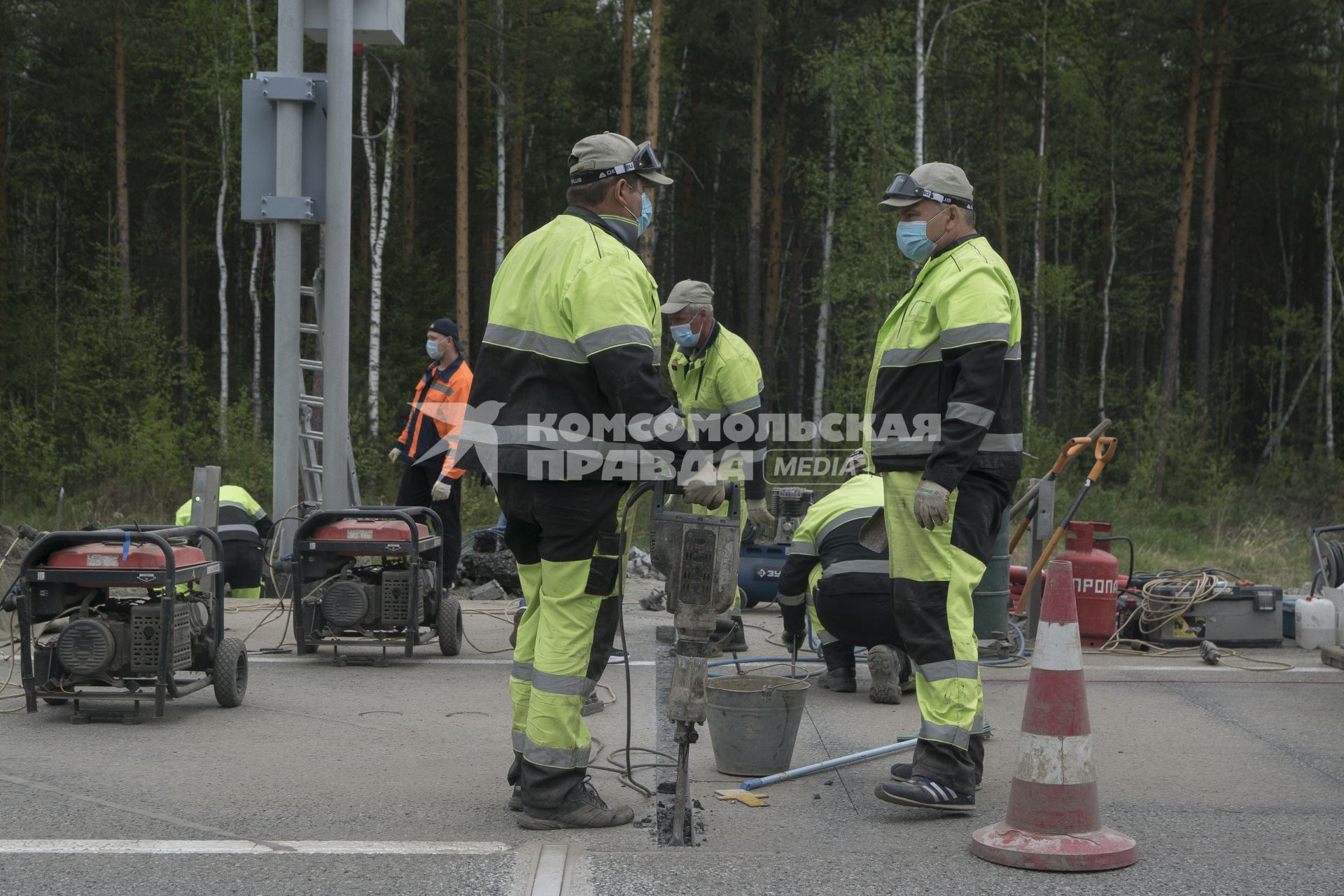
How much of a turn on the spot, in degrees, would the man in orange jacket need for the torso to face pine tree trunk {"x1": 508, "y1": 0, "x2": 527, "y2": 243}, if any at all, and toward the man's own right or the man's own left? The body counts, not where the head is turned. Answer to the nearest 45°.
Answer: approximately 135° to the man's own right

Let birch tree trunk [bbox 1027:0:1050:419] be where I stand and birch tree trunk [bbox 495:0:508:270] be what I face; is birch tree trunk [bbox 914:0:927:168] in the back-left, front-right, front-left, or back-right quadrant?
front-left

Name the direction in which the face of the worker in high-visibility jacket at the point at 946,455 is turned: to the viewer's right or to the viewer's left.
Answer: to the viewer's left

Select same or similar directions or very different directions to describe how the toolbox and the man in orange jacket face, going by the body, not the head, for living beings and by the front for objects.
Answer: same or similar directions

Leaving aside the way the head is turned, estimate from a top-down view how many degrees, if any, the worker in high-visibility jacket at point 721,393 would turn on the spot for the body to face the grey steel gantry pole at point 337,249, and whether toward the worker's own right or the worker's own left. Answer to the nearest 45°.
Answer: approximately 90° to the worker's own right

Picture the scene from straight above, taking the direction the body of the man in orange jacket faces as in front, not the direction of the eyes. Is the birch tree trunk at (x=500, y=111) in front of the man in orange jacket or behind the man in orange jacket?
behind

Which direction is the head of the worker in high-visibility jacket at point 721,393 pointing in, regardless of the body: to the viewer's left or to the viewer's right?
to the viewer's left

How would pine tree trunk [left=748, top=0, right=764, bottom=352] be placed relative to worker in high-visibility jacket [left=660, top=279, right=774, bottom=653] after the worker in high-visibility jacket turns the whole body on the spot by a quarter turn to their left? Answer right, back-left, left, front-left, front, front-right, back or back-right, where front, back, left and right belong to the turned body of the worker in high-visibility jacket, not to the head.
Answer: back-left

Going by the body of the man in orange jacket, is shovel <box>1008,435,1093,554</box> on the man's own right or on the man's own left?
on the man's own left

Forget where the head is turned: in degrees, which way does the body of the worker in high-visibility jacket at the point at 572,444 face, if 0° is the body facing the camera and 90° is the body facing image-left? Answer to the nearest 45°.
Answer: approximately 225°

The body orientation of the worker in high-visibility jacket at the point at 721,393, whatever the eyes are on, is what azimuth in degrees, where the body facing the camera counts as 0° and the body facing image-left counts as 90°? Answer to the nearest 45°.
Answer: approximately 45°

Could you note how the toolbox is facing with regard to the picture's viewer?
facing the viewer

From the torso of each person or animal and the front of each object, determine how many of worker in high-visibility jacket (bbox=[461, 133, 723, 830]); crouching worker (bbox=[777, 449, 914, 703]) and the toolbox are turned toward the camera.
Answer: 1

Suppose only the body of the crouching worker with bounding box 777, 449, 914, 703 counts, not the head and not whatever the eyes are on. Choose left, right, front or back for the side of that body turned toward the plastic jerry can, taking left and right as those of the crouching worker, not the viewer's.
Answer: right
